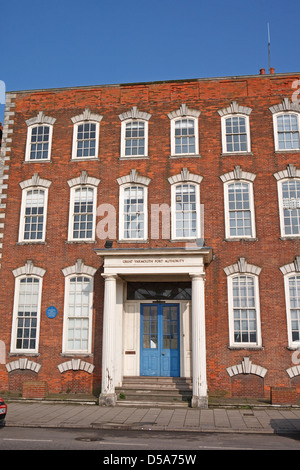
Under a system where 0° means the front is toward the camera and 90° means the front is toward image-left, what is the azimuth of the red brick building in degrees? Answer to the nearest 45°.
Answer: approximately 0°
